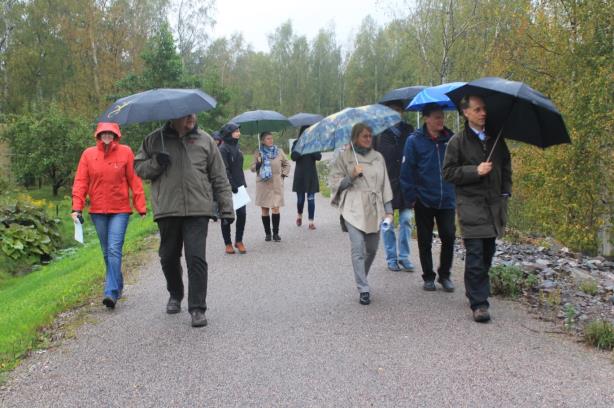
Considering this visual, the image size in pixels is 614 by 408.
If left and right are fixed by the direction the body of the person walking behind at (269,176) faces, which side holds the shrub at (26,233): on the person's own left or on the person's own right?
on the person's own right

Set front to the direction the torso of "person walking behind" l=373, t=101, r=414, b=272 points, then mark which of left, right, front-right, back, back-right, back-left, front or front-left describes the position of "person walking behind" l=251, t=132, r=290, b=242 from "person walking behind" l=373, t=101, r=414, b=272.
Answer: back-right

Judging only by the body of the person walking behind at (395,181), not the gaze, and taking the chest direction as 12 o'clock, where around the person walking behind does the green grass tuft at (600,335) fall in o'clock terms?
The green grass tuft is roughly at 11 o'clock from the person walking behind.

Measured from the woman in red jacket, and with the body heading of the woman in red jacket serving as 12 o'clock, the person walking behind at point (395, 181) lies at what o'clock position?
The person walking behind is roughly at 9 o'clock from the woman in red jacket.

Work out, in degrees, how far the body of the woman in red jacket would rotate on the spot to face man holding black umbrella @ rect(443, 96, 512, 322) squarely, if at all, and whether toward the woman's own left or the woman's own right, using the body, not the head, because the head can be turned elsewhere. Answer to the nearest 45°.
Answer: approximately 45° to the woman's own left

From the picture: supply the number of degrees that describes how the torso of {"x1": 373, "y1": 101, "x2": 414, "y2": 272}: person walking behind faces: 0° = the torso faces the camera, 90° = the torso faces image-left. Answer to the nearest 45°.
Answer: approximately 0°

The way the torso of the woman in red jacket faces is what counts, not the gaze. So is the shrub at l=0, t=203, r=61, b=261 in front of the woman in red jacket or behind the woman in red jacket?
behind

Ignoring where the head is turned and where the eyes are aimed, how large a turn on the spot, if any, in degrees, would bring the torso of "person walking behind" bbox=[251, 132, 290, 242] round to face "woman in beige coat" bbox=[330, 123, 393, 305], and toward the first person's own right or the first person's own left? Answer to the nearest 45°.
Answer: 0° — they already face them
